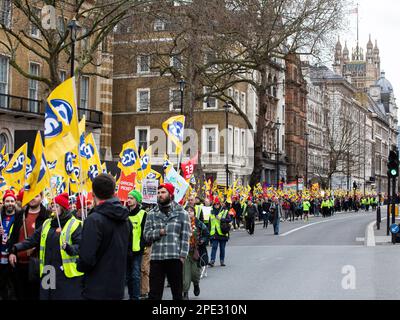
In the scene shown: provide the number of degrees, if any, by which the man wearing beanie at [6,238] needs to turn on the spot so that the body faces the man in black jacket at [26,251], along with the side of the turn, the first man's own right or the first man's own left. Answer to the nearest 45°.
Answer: approximately 45° to the first man's own left

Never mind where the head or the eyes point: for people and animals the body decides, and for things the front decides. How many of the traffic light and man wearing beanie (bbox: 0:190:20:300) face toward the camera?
2

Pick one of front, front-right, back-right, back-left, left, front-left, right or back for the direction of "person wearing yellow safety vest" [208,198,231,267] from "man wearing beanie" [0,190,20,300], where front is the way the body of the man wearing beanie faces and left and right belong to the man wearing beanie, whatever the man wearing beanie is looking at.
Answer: back-left

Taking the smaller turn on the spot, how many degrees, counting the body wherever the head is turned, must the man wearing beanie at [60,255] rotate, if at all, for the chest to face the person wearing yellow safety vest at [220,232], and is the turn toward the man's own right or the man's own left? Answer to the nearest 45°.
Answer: approximately 180°

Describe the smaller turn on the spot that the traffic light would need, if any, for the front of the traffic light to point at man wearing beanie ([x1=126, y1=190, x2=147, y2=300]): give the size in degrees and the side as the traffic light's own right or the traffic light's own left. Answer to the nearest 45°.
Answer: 0° — it already faces them

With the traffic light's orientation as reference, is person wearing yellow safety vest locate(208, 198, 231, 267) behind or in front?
in front

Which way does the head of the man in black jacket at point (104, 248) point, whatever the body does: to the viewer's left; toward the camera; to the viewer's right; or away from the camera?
away from the camera

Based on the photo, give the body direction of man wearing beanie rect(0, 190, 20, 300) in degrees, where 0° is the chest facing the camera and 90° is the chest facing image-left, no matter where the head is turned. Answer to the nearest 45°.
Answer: approximately 0°

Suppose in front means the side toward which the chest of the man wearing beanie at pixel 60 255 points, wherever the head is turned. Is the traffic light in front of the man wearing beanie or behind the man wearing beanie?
behind
